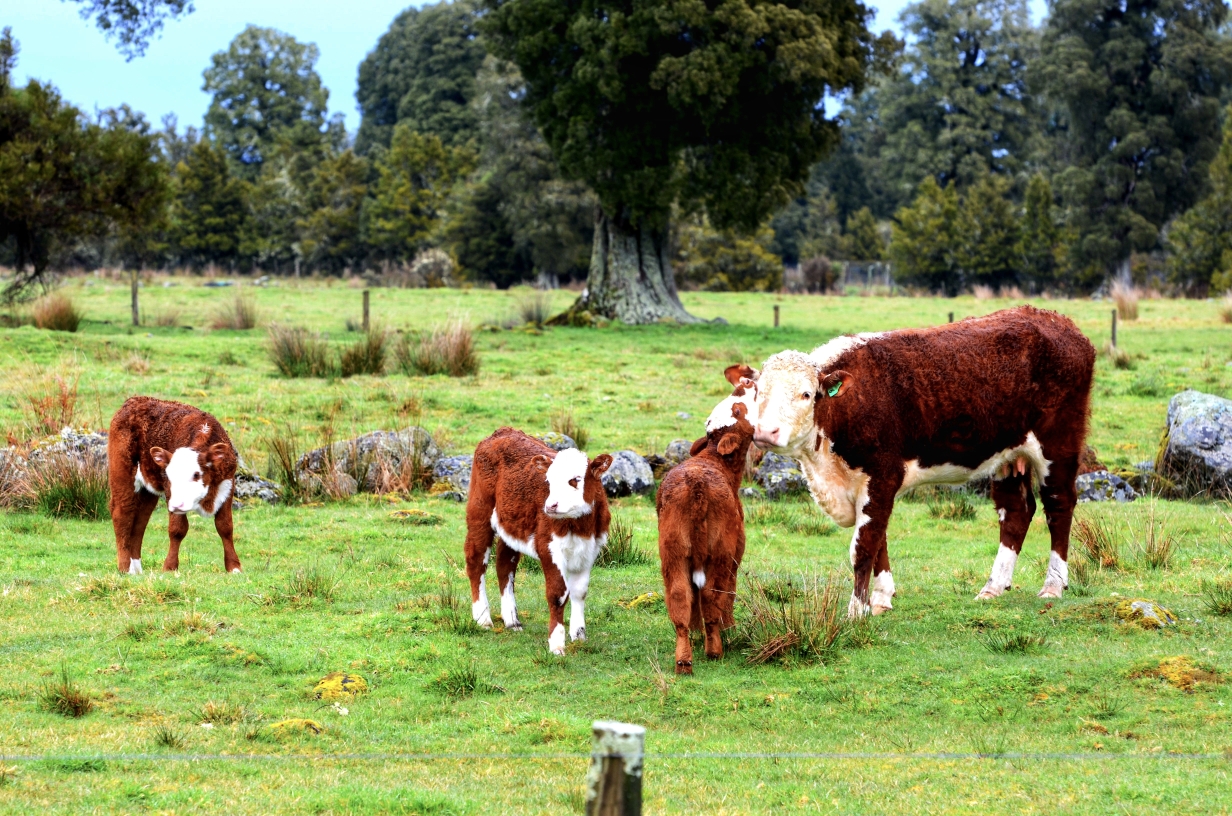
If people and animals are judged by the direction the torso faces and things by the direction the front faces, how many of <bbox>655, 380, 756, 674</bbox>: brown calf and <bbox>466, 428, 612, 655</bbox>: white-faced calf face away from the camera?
1

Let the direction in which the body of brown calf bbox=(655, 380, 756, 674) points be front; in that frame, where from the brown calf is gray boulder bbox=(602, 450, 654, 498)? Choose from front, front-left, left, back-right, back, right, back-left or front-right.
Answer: front

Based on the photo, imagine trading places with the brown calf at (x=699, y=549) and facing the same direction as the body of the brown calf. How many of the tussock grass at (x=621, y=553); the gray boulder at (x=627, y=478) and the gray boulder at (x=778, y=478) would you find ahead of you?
3

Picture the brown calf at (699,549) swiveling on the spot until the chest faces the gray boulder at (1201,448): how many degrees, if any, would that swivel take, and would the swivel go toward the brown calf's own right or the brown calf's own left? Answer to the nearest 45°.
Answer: approximately 45° to the brown calf's own right

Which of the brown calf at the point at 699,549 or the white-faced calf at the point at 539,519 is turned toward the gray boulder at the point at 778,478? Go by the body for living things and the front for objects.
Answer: the brown calf

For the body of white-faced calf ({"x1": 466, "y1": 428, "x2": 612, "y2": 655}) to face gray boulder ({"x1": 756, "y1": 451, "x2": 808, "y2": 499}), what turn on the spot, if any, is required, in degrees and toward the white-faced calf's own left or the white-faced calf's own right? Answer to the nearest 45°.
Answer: approximately 135° to the white-faced calf's own left

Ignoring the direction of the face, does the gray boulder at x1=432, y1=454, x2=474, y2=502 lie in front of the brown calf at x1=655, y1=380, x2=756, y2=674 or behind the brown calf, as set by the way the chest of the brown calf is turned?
in front

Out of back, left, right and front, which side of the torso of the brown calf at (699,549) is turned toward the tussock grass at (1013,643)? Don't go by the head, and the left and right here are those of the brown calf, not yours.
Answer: right

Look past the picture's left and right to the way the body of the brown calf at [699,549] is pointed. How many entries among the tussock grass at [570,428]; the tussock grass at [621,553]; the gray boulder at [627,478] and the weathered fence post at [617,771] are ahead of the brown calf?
3

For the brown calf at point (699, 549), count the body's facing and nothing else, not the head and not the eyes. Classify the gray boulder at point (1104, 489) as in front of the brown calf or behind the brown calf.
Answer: in front

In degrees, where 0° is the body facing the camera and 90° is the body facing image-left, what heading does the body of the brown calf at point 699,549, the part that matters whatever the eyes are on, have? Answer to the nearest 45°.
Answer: approximately 180°

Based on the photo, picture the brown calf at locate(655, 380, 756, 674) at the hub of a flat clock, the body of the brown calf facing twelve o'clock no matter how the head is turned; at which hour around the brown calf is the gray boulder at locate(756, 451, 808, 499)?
The gray boulder is roughly at 12 o'clock from the brown calf.

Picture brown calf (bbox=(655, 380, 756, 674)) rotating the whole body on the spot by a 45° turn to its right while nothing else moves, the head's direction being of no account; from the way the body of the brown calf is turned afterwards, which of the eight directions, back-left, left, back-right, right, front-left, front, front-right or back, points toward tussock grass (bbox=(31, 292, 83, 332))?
left

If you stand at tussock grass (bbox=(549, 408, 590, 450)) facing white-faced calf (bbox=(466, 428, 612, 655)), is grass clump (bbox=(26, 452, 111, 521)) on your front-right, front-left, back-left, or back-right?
front-right
